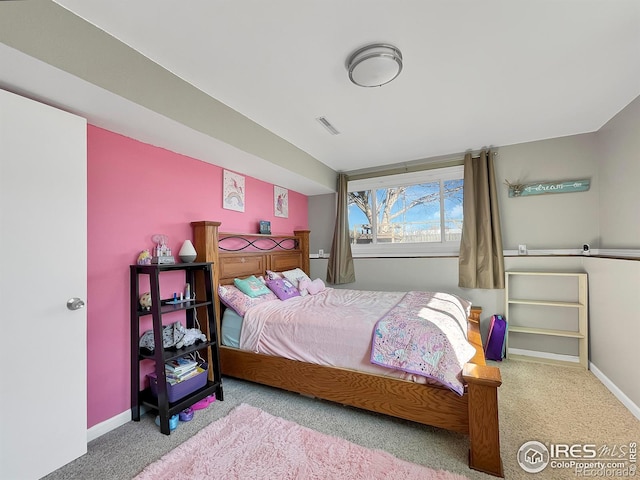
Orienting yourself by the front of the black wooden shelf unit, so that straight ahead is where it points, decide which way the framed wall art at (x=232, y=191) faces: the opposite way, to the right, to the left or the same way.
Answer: the same way

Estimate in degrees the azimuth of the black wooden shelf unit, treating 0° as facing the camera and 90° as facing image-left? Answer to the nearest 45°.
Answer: approximately 315°

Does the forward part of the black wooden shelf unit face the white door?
no

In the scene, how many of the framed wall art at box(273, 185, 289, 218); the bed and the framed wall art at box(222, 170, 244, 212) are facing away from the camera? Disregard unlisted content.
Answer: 0

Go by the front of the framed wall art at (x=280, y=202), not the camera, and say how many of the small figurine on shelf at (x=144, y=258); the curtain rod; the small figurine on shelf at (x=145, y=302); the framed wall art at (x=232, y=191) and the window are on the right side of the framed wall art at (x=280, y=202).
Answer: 3

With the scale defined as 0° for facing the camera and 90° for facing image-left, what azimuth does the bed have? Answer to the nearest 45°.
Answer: approximately 315°

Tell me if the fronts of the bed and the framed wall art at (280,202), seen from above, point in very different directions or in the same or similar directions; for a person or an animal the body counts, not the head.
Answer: same or similar directions

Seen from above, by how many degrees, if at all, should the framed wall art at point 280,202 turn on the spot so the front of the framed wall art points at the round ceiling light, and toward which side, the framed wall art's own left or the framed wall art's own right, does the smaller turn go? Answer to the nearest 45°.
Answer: approximately 45° to the framed wall art's own right

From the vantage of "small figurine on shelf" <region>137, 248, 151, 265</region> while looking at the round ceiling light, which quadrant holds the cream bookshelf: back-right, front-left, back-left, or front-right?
front-left

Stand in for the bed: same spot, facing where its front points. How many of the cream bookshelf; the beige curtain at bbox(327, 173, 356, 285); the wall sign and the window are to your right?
0

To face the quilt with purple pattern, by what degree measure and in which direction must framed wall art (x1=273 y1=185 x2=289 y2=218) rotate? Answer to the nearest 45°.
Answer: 0° — it already faces it

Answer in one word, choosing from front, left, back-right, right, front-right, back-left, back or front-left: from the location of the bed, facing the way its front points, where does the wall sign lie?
left

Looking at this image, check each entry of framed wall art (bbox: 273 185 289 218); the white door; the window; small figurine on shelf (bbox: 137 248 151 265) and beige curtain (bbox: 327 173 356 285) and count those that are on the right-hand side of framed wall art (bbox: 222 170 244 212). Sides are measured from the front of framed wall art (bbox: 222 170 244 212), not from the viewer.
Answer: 2

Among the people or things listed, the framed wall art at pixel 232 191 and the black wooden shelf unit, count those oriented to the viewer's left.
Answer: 0

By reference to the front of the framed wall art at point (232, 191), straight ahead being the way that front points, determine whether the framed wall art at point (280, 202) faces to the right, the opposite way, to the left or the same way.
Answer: the same way

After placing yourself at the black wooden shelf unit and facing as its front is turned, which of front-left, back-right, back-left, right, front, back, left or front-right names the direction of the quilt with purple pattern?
front

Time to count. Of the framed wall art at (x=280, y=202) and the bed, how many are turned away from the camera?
0

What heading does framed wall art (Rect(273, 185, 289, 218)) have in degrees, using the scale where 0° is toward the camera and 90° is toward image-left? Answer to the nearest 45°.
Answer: approximately 315°

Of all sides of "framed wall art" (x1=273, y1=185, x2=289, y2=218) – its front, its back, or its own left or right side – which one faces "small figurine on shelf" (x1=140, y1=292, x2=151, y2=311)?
right

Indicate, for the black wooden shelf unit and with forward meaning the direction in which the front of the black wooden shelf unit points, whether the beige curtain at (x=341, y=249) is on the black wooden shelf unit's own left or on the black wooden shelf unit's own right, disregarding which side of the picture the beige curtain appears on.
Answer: on the black wooden shelf unit's own left
